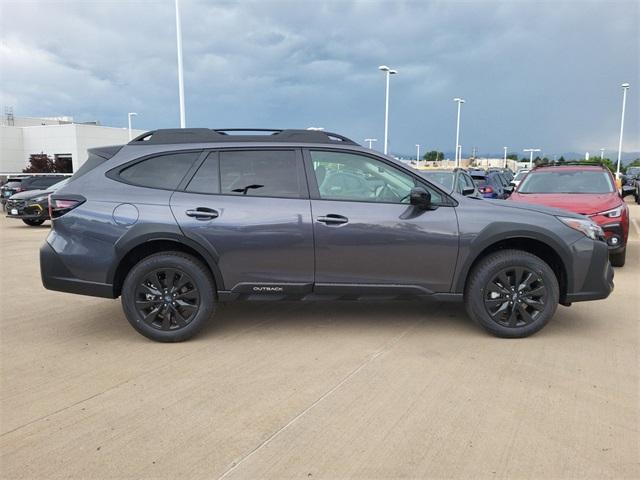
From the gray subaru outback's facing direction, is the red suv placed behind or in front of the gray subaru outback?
in front

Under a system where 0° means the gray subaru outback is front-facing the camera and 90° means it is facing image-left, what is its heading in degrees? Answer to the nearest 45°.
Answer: approximately 270°

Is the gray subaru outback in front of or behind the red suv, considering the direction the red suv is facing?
in front

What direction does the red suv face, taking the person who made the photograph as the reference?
facing the viewer

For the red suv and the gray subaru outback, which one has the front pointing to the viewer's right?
the gray subaru outback

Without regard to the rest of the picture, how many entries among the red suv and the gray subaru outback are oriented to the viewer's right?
1
